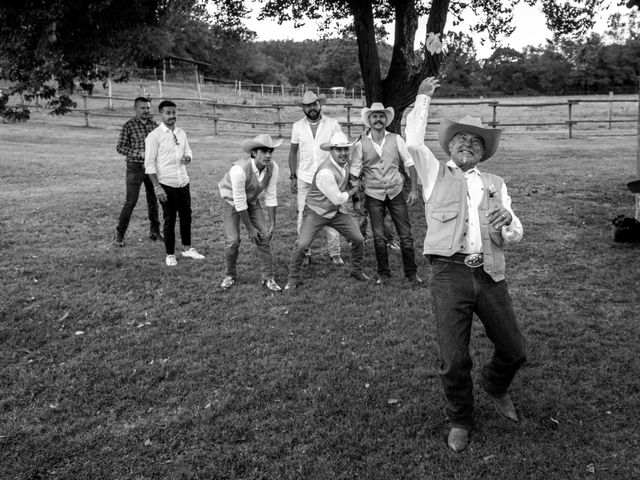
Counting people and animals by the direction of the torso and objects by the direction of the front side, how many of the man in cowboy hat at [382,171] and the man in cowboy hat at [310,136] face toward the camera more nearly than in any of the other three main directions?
2

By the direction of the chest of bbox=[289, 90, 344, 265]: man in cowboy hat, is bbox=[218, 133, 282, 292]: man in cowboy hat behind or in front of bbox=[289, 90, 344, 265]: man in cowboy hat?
in front

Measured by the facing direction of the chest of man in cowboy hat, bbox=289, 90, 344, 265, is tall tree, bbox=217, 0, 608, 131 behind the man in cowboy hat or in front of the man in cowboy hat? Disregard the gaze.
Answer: behind

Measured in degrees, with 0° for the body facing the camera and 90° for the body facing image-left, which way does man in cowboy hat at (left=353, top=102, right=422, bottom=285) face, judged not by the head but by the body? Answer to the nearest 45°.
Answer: approximately 0°

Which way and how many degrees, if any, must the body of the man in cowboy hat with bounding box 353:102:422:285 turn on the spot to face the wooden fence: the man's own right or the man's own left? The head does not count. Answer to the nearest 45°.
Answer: approximately 180°

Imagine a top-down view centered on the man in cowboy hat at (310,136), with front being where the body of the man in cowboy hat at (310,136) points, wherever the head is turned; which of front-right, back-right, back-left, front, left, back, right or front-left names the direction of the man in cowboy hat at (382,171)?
front-left

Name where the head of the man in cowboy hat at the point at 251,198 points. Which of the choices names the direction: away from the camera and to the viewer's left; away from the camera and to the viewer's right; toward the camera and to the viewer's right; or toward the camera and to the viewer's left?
toward the camera and to the viewer's right

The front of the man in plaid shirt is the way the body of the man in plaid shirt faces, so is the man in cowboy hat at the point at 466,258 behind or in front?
in front

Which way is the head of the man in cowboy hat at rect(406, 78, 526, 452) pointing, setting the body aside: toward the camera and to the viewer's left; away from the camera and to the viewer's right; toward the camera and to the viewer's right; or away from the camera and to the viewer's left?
toward the camera and to the viewer's left

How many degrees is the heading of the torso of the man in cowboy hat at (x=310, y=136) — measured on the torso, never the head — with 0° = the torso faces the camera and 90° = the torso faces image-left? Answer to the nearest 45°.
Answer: approximately 0°
